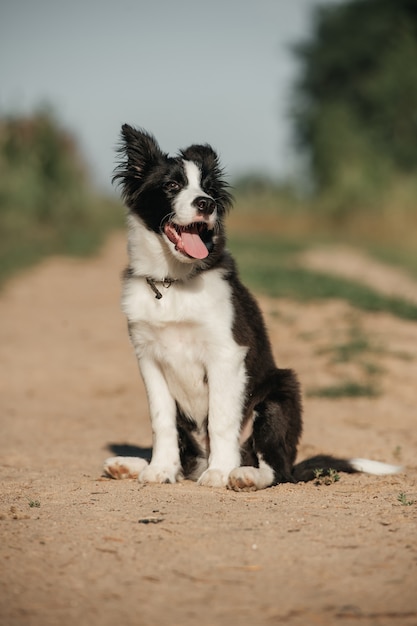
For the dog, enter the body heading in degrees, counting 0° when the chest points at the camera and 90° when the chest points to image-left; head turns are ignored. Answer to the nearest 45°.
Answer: approximately 45°

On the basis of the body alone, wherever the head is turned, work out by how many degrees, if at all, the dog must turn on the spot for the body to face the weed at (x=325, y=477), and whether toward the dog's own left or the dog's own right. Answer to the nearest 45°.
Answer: approximately 135° to the dog's own left

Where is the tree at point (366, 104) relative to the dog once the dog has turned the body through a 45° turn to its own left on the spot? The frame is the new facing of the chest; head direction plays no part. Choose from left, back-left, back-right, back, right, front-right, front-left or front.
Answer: back

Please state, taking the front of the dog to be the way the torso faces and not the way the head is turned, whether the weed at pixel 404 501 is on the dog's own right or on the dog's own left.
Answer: on the dog's own left
